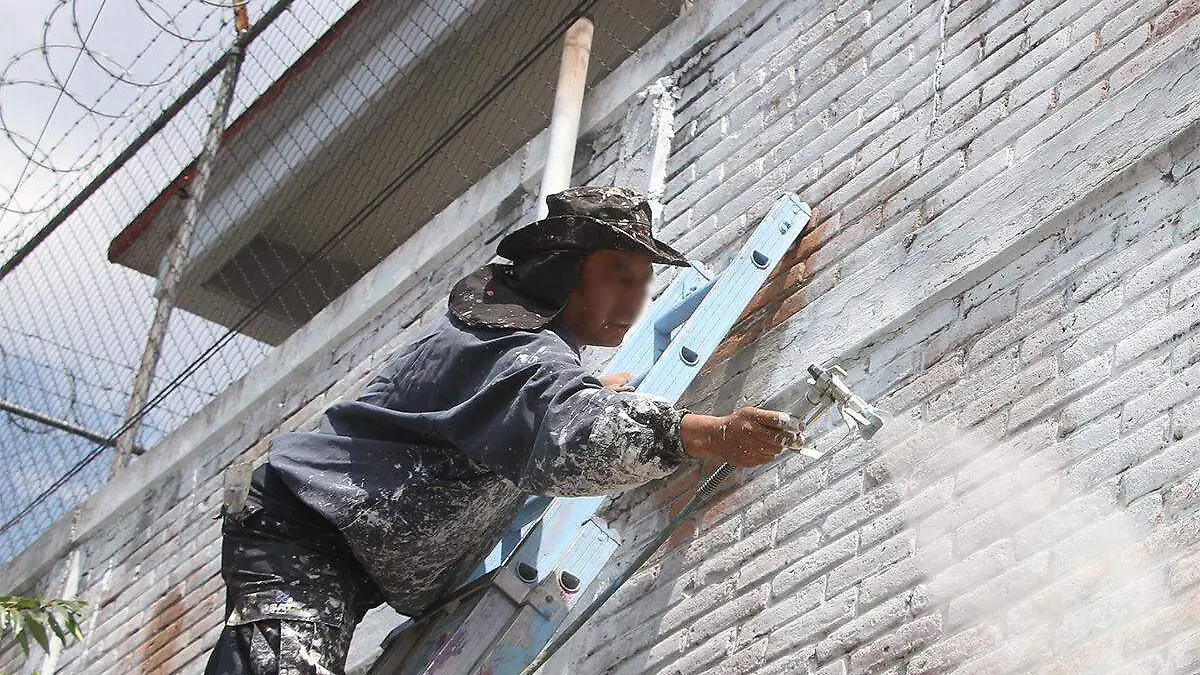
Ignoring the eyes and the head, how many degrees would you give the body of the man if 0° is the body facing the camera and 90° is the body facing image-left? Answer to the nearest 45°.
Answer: approximately 270°

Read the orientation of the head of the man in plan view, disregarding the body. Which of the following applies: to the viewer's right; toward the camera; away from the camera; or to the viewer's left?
to the viewer's right
